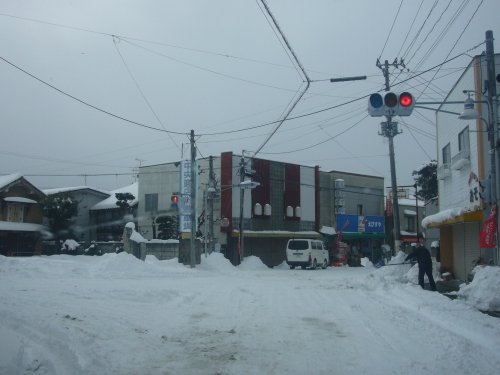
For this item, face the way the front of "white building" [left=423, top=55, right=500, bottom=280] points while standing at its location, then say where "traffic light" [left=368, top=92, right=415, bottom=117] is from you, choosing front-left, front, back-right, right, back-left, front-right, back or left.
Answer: front-left

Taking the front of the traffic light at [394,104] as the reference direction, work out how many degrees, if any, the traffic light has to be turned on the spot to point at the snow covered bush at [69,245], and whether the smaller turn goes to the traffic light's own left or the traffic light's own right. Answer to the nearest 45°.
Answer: approximately 135° to the traffic light's own right

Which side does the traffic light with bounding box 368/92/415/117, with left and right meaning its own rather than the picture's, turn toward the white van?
back
